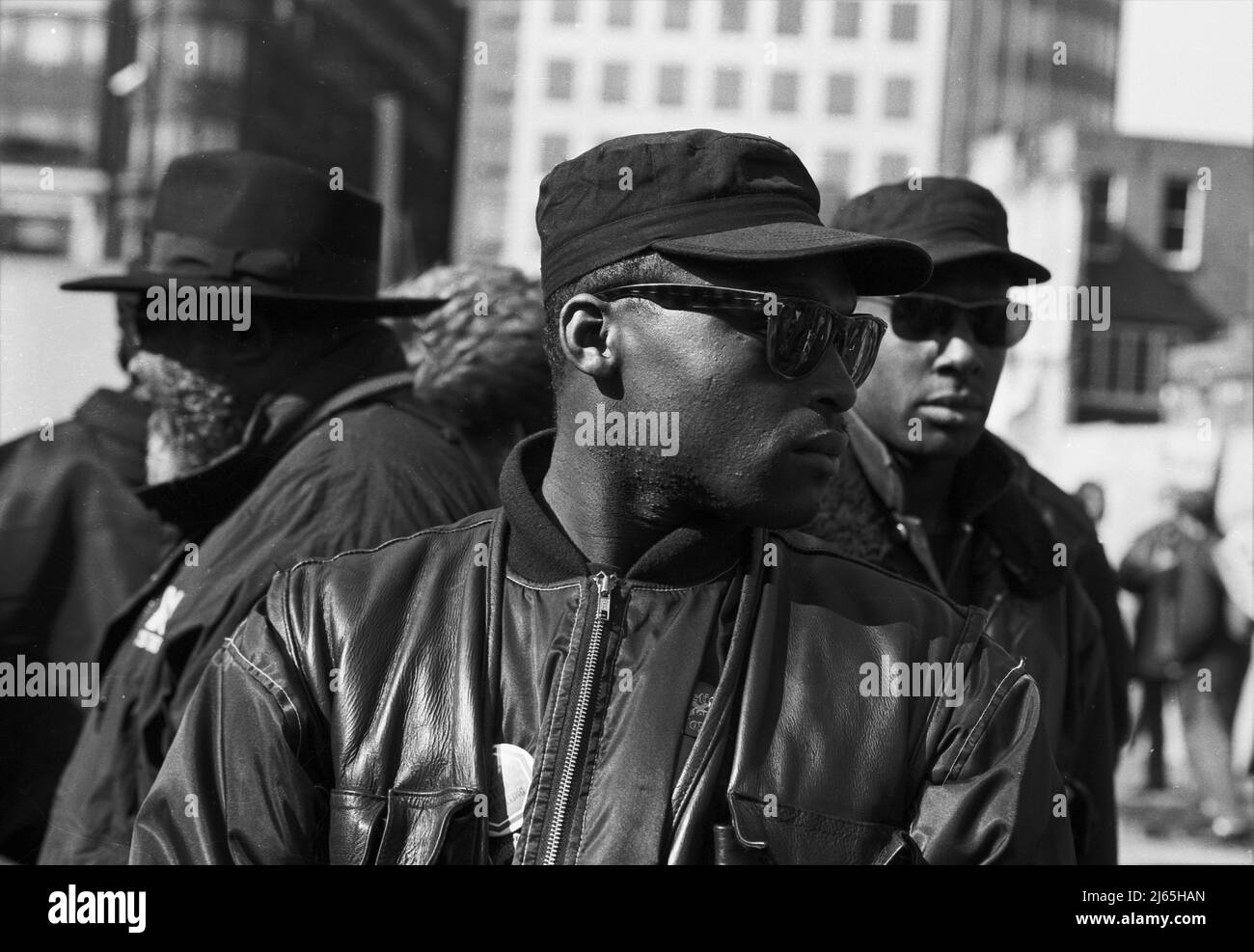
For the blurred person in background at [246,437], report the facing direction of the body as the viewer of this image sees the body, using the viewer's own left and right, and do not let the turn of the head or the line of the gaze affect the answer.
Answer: facing to the left of the viewer

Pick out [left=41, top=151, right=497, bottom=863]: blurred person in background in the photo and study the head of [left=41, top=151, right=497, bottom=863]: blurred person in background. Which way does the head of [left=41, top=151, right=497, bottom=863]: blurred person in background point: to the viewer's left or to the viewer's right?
to the viewer's left

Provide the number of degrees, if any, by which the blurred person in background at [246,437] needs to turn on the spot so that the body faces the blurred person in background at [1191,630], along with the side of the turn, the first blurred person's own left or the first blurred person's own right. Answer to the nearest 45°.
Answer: approximately 135° to the first blurred person's own right
